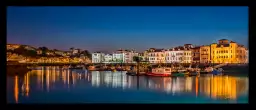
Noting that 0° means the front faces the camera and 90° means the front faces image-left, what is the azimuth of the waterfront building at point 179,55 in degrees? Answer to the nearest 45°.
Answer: approximately 0°

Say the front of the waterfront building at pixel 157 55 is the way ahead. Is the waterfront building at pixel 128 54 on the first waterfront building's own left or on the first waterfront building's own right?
on the first waterfront building's own right

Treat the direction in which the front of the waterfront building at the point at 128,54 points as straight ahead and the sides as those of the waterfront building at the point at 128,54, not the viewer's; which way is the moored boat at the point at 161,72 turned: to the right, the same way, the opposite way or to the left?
to the right

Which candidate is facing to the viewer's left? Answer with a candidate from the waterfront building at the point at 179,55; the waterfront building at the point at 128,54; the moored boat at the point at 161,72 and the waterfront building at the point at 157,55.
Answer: the moored boat

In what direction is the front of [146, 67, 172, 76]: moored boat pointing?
to the viewer's left

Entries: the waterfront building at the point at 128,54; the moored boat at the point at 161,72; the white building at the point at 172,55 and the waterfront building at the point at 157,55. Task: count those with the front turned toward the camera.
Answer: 3

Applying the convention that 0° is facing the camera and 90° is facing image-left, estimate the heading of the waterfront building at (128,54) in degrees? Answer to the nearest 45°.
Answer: approximately 0°

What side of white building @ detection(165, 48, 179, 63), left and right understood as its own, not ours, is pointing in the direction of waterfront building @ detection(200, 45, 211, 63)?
left
